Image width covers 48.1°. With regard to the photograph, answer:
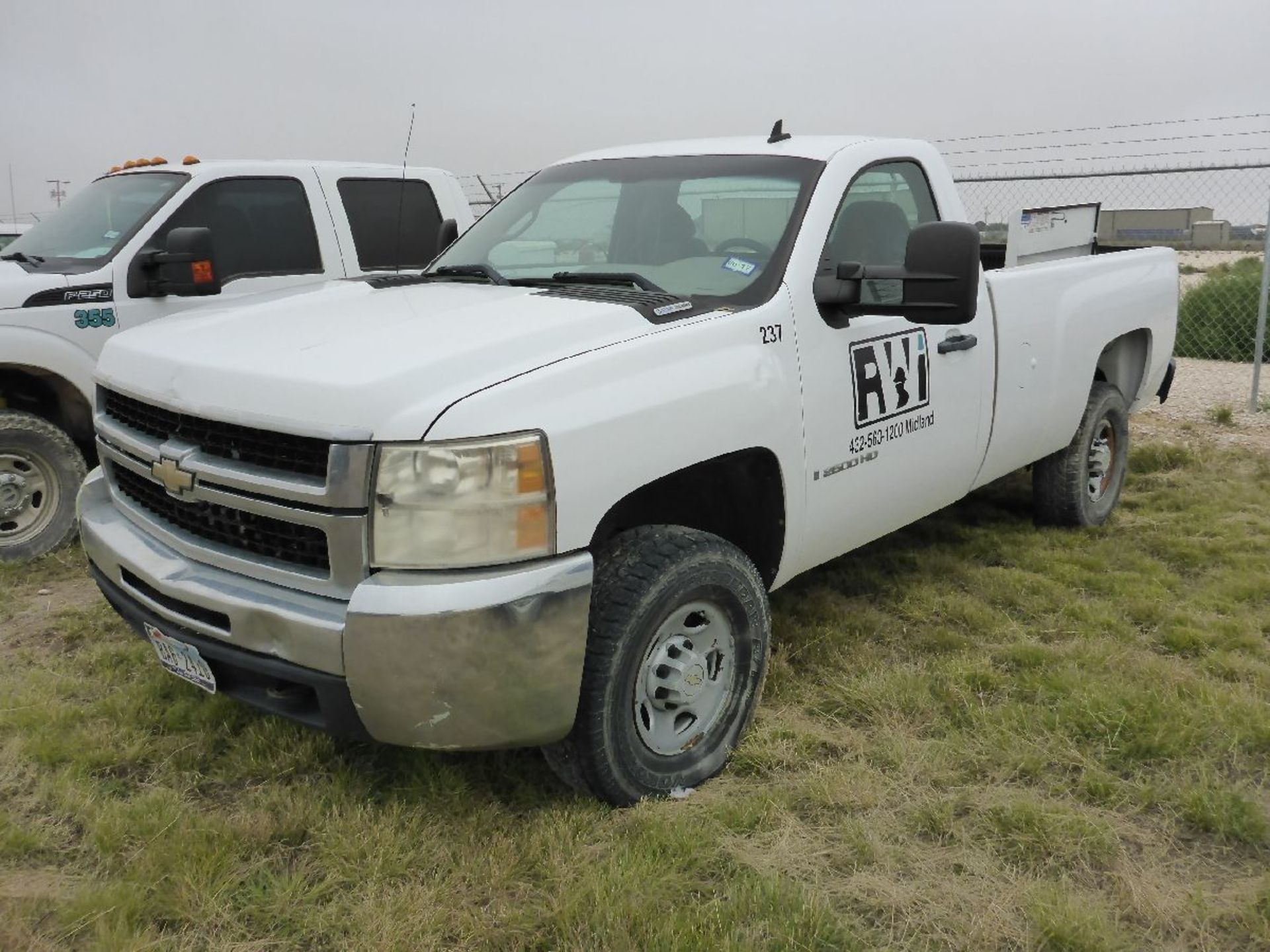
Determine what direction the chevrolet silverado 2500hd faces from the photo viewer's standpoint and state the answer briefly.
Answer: facing the viewer and to the left of the viewer

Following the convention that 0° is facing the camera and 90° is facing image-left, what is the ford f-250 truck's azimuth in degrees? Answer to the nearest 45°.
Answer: approximately 45°

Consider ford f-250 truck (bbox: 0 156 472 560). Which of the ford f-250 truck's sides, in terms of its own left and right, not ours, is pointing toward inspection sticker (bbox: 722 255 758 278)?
left

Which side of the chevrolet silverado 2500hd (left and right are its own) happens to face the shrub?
back

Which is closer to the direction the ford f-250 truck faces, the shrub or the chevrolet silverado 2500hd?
the chevrolet silverado 2500hd

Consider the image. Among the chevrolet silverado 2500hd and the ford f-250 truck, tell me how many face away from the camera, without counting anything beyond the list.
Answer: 0

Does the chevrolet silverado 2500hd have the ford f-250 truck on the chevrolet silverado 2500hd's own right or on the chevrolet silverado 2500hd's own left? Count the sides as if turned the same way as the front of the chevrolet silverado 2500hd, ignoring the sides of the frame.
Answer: on the chevrolet silverado 2500hd's own right
